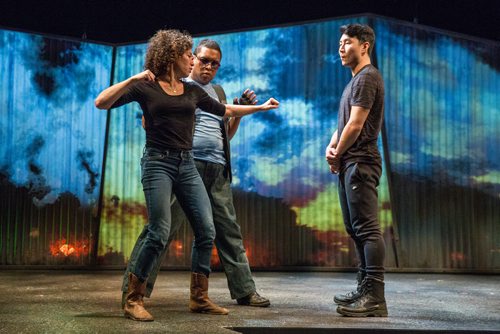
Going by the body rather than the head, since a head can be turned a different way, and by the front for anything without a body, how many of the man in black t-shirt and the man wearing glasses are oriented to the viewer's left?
1

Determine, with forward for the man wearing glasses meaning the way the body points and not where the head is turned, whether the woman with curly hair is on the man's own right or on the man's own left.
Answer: on the man's own right

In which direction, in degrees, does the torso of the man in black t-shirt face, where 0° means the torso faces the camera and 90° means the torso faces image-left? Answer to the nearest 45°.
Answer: approximately 90°

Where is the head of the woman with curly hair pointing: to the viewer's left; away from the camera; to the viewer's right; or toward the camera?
to the viewer's right

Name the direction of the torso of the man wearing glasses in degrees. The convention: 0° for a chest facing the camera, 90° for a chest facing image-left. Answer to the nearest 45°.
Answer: approximately 315°

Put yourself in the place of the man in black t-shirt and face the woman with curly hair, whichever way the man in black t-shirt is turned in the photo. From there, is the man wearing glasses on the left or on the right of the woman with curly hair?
right

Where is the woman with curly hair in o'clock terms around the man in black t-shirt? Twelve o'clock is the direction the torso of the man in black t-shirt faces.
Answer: The woman with curly hair is roughly at 11 o'clock from the man in black t-shirt.

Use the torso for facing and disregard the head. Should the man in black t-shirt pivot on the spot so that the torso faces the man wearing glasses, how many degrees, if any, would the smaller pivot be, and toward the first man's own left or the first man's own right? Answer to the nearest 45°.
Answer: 0° — they already face them

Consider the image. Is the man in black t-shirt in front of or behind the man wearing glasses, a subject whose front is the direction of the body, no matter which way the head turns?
in front
